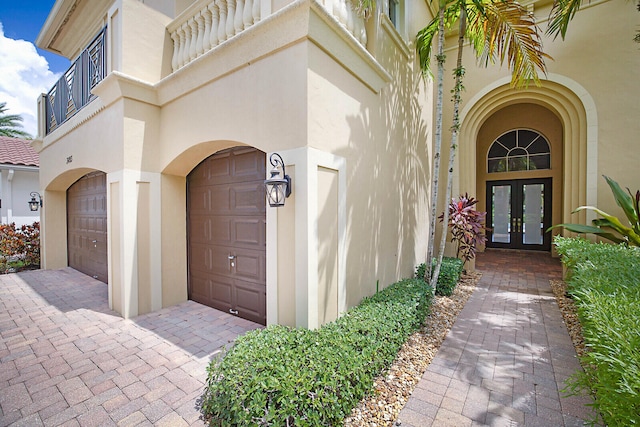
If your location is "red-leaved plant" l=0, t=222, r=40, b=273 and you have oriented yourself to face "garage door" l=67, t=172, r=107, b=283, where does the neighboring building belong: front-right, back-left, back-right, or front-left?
back-left

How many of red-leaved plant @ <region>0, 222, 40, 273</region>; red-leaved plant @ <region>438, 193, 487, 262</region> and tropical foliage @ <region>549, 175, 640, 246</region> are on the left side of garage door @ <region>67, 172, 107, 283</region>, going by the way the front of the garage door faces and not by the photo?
2

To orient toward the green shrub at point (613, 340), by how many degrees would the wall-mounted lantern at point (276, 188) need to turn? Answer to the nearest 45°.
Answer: approximately 90° to its left

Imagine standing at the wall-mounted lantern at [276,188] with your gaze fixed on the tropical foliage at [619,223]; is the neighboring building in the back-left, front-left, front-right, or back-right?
back-left

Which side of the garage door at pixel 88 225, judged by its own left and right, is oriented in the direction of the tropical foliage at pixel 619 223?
left

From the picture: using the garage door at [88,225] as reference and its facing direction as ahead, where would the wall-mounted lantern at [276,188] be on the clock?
The wall-mounted lantern is roughly at 10 o'clock from the garage door.

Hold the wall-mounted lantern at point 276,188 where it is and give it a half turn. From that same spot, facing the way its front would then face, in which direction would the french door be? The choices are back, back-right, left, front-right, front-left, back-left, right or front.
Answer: front

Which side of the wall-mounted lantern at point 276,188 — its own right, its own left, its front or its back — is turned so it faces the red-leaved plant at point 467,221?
back

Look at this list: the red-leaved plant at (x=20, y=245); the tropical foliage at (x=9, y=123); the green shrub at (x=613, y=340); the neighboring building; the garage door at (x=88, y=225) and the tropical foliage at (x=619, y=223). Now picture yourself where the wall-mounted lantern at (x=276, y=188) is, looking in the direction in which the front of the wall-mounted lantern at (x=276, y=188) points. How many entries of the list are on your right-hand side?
4

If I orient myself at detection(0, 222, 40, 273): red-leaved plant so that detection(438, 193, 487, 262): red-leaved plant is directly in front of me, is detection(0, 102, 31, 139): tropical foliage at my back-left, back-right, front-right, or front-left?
back-left

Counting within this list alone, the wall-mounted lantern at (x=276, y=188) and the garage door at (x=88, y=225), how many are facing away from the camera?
0

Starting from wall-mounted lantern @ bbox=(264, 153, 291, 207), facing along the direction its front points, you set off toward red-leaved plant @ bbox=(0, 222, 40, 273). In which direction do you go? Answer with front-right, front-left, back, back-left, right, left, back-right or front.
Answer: right

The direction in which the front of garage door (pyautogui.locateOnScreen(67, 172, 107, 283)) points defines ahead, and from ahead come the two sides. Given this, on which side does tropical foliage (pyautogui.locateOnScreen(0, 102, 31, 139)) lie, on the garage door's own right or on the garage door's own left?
on the garage door's own right

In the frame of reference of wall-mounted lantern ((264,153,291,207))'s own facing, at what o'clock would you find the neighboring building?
The neighboring building is roughly at 3 o'clock from the wall-mounted lantern.

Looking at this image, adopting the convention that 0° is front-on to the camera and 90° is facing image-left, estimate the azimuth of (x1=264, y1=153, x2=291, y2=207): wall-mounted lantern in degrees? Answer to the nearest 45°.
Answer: approximately 45°

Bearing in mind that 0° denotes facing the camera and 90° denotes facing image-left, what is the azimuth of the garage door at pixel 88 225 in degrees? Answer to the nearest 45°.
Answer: approximately 45°
